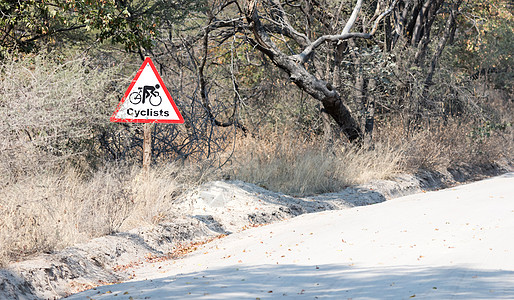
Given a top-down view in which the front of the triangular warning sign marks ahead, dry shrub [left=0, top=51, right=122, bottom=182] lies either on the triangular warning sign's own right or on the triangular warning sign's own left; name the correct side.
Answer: on the triangular warning sign's own right

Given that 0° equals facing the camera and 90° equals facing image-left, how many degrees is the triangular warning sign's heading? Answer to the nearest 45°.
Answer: approximately 0°

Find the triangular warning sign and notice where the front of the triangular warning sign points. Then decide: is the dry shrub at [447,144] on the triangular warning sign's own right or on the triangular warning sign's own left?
on the triangular warning sign's own left

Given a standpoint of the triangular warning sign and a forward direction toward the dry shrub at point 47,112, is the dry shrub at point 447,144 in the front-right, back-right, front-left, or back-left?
back-right
